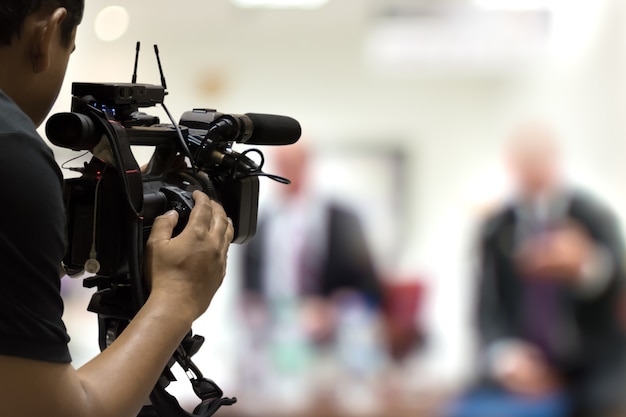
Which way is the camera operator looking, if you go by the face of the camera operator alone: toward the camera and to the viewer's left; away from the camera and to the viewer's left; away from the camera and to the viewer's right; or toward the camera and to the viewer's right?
away from the camera and to the viewer's right

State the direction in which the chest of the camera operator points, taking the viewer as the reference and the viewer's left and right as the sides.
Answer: facing away from the viewer and to the right of the viewer

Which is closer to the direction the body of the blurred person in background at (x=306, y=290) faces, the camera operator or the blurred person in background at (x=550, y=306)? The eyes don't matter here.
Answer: the camera operator

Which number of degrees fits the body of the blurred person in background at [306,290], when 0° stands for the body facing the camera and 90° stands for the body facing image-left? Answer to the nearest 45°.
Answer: approximately 45°

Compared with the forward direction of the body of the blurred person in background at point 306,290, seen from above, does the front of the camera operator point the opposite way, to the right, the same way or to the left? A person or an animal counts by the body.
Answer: the opposite way

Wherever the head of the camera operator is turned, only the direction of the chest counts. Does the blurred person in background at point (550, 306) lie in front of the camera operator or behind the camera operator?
in front

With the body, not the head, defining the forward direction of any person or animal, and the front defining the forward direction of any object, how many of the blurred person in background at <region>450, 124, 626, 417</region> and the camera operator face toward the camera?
1

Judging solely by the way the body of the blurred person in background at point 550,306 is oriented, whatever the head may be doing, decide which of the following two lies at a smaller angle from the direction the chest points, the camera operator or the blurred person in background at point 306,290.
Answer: the camera operator

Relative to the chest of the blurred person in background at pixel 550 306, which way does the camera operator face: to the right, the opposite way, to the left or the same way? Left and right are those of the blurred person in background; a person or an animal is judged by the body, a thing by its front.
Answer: the opposite way

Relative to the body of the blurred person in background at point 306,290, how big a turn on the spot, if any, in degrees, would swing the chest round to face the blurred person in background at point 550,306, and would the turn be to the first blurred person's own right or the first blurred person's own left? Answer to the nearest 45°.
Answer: approximately 135° to the first blurred person's own left

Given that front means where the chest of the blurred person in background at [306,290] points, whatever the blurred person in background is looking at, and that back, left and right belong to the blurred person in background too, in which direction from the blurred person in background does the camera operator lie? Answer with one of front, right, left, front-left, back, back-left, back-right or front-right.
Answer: front-left

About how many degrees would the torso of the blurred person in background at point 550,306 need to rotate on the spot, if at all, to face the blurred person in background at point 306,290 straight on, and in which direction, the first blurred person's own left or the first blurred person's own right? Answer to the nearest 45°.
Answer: approximately 90° to the first blurred person's own right

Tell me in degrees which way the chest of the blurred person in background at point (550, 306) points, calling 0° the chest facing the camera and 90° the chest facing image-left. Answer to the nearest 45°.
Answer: approximately 0°
